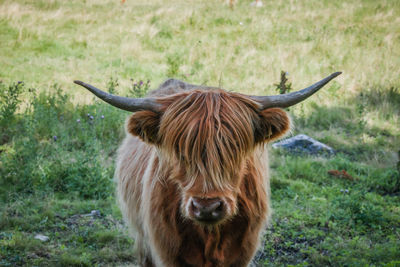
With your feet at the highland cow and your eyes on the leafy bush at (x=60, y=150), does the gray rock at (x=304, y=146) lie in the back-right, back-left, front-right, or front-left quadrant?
front-right

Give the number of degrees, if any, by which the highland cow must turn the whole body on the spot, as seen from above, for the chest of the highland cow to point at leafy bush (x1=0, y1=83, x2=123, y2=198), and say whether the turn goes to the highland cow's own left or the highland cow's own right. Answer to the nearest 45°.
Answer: approximately 135° to the highland cow's own right

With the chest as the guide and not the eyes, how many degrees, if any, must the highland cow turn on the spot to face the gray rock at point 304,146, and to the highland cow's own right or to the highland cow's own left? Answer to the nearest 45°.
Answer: approximately 180°

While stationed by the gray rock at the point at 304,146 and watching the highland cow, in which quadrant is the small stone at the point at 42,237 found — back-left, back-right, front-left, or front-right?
front-right

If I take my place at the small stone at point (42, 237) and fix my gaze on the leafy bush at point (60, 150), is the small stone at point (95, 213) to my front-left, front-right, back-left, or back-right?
front-right

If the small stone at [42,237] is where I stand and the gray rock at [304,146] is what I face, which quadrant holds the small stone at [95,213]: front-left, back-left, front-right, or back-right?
front-left

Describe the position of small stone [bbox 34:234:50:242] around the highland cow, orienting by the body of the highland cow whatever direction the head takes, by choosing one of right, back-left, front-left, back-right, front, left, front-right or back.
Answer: back-right

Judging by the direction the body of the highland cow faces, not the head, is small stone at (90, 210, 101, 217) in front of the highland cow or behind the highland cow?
behind

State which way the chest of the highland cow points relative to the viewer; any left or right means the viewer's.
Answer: facing the viewer
